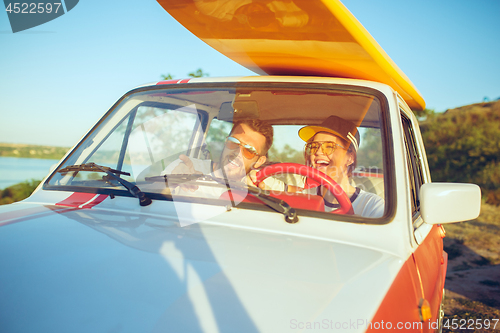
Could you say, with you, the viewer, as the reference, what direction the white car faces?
facing the viewer and to the left of the viewer
